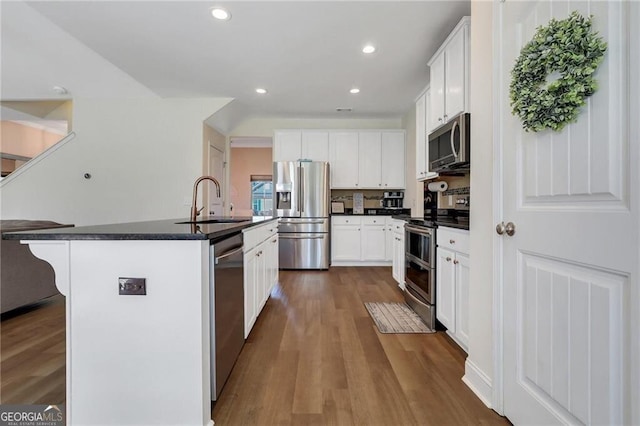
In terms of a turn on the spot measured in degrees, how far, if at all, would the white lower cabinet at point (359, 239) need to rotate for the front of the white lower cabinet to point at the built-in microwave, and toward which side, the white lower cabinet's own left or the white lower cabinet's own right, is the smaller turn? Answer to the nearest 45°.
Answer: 0° — it already faces it

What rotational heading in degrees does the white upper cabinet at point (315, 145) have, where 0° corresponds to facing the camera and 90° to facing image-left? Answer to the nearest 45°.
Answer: approximately 0°

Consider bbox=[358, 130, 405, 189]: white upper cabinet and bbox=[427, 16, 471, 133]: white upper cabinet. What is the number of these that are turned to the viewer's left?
1

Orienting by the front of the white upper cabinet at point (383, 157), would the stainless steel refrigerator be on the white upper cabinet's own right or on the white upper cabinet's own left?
on the white upper cabinet's own right

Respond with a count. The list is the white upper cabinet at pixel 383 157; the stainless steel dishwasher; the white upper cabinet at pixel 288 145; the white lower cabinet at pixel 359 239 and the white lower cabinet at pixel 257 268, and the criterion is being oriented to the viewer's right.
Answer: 2

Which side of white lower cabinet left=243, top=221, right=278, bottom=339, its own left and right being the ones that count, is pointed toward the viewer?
right

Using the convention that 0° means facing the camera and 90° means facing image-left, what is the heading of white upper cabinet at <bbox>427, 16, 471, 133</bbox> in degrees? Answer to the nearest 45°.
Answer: approximately 90°

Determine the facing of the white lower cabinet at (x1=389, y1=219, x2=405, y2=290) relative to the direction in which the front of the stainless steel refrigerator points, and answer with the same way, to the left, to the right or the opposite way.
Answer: to the right

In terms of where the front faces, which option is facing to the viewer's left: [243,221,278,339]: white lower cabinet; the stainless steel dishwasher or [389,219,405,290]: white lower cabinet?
[389,219,405,290]: white lower cabinet

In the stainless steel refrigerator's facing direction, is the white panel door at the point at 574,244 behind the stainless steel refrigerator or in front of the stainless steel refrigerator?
in front

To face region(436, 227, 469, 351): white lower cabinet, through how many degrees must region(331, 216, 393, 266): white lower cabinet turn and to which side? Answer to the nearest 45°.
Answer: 0° — it already faces it

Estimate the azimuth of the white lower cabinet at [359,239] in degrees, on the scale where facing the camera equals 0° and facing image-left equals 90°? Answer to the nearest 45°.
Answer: approximately 0°
